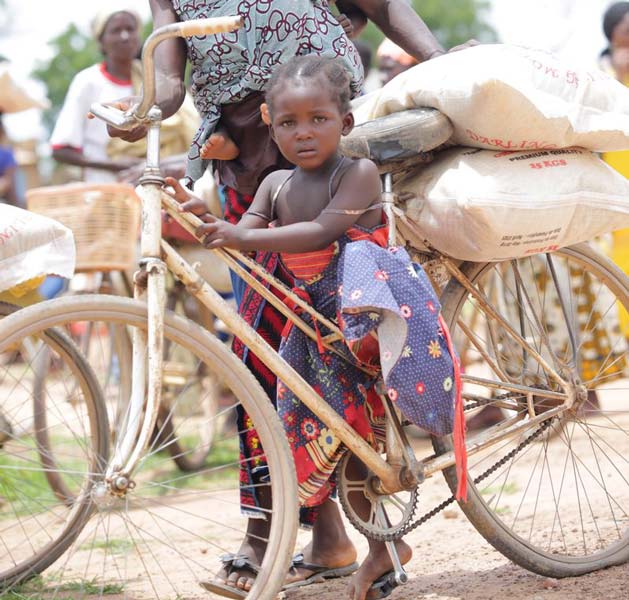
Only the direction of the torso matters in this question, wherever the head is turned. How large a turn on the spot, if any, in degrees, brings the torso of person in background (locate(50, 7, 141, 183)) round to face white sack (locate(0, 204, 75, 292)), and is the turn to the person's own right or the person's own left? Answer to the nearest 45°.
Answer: approximately 45° to the person's own right

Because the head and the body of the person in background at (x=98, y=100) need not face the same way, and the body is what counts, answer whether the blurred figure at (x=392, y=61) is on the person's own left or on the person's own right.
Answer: on the person's own left

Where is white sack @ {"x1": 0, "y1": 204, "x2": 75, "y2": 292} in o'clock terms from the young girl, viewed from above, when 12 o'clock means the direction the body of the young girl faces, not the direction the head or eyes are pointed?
The white sack is roughly at 2 o'clock from the young girl.

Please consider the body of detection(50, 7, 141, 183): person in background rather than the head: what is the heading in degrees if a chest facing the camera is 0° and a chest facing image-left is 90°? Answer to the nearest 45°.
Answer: approximately 315°

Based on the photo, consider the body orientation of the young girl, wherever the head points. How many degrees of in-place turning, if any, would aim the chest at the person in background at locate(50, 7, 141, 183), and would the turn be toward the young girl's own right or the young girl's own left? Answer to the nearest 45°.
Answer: approximately 135° to the young girl's own right

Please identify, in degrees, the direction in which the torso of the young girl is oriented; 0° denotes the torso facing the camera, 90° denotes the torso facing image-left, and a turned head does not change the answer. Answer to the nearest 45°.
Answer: approximately 45°

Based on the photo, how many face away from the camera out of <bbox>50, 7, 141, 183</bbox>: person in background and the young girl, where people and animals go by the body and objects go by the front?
0
